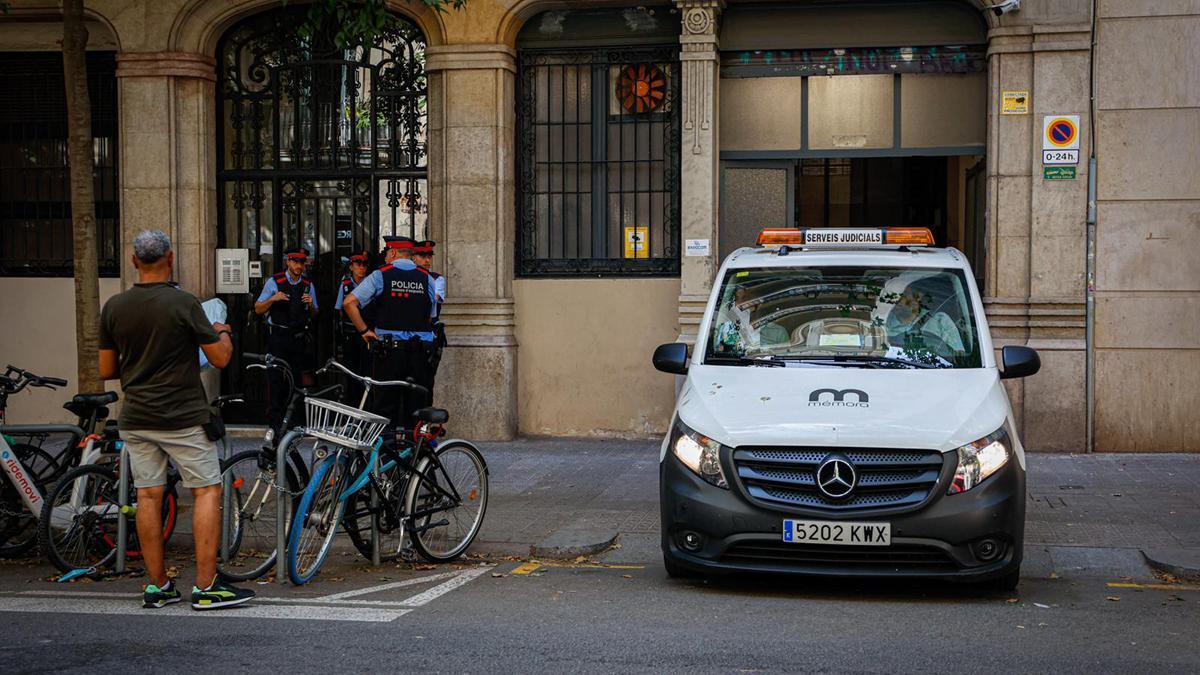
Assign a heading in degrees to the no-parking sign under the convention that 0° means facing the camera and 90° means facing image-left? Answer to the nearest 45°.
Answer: approximately 0°

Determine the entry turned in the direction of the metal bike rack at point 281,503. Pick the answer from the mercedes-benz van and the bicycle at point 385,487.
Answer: the bicycle

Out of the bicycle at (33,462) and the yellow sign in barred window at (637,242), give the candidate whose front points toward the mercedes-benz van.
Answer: the yellow sign in barred window

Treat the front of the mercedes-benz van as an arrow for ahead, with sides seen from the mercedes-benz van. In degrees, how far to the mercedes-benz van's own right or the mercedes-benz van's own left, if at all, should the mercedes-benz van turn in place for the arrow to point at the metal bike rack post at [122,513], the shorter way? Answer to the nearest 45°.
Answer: approximately 90° to the mercedes-benz van's own right

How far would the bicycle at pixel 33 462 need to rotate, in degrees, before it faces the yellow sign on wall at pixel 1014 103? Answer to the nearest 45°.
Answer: approximately 135° to its left

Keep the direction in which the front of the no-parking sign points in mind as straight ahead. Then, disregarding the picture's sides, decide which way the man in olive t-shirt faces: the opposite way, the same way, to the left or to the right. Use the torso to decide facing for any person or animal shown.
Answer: the opposite way

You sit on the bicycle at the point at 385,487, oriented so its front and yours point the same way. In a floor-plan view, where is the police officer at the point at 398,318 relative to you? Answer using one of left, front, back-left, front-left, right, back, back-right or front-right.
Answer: back-right

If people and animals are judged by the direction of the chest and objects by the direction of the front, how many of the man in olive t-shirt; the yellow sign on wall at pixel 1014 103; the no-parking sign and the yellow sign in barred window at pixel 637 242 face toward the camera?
3

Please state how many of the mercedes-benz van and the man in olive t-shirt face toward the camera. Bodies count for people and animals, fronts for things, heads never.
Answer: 1

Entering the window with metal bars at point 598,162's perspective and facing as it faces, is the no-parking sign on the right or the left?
on its left

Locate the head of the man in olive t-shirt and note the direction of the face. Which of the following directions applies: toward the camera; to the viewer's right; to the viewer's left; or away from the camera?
away from the camera
